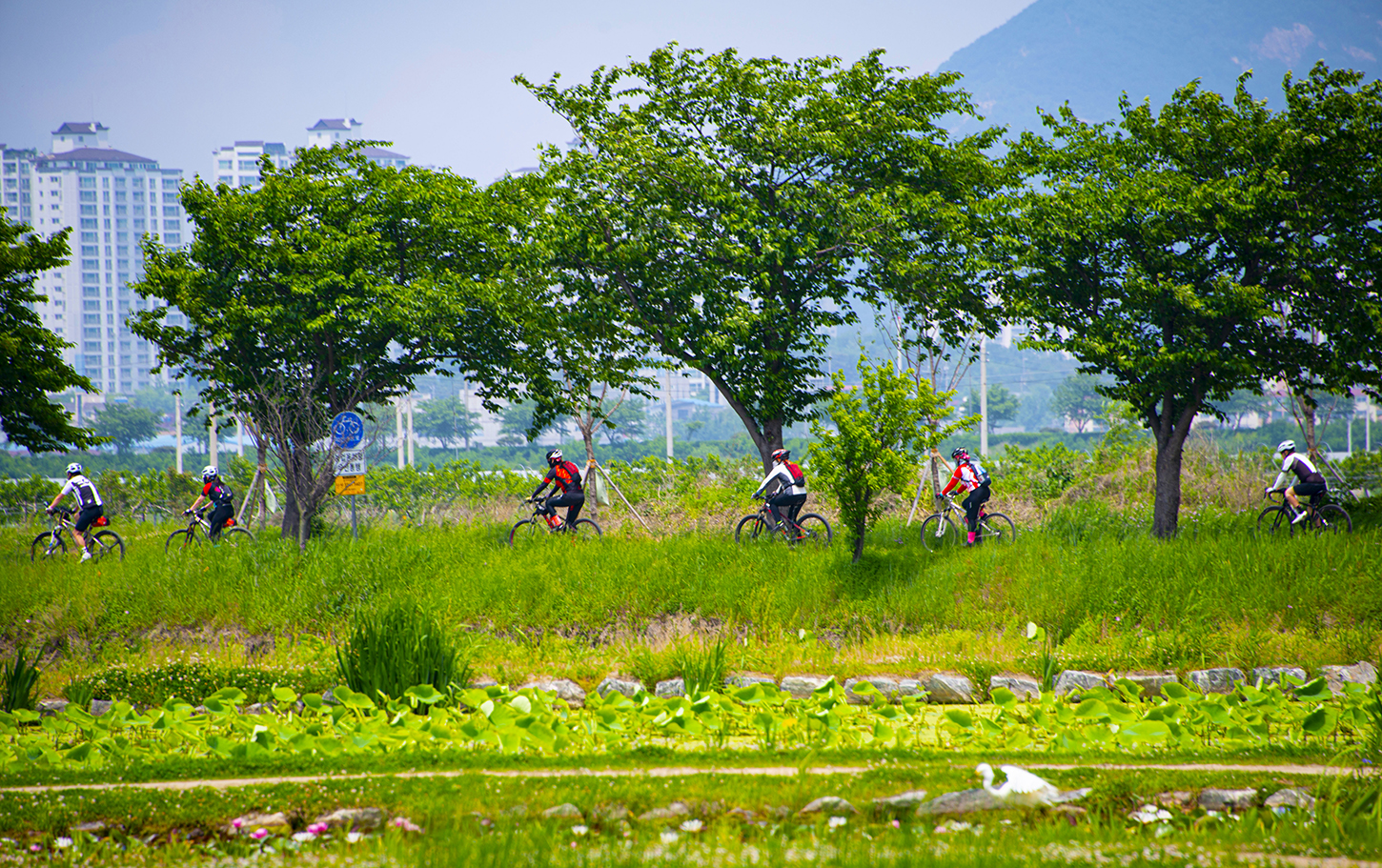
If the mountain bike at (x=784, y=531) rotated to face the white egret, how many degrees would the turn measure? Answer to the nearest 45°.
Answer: approximately 90° to its left

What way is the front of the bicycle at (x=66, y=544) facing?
to the viewer's left

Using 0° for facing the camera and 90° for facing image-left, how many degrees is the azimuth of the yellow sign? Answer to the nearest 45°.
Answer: approximately 0°

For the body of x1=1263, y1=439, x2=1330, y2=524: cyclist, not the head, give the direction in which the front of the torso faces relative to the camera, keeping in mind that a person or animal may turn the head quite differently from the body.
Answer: to the viewer's left

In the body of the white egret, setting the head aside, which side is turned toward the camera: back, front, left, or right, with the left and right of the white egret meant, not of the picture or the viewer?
left

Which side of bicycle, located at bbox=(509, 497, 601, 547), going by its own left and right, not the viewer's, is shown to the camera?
left

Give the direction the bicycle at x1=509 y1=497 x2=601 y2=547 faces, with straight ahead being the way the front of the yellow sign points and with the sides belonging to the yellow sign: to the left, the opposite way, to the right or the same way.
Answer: to the right

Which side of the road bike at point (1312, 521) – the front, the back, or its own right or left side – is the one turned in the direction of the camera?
left

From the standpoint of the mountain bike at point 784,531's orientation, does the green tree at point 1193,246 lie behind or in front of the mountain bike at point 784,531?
behind

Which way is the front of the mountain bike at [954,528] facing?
to the viewer's left

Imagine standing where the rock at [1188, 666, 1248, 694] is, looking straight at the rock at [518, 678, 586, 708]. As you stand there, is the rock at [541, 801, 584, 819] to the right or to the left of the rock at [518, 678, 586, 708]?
left

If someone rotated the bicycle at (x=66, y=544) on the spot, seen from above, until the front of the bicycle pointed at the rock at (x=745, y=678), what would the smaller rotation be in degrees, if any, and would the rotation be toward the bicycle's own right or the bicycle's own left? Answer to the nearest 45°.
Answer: approximately 135° to the bicycle's own left

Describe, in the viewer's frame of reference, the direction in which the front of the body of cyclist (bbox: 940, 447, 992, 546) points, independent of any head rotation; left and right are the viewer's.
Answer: facing to the left of the viewer

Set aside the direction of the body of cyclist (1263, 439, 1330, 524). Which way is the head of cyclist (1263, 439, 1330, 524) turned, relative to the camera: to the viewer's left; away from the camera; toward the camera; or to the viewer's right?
to the viewer's left
